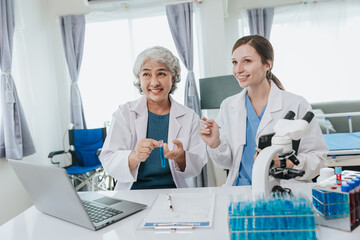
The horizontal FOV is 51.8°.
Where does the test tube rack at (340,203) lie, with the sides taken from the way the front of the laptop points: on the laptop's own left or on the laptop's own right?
on the laptop's own right

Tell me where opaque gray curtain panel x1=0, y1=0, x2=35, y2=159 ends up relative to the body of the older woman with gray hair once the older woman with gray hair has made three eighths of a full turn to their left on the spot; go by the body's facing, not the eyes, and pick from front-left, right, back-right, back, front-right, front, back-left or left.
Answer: left

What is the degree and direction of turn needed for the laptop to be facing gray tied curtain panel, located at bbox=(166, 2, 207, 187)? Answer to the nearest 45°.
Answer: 0° — it already faces it

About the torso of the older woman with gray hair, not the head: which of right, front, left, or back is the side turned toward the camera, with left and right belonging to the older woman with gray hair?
front

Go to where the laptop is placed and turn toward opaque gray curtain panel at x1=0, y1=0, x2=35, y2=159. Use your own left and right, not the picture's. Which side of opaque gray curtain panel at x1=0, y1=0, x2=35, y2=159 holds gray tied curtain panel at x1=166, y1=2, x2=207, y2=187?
right

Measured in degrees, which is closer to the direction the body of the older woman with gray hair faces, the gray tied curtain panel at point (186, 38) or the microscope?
the microscope

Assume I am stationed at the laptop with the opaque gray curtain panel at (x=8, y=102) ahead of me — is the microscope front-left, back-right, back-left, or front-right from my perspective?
back-right

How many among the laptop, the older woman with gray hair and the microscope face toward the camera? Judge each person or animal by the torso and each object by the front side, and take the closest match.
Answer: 1

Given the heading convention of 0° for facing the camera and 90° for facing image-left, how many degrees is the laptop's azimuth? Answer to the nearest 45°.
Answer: approximately 225°

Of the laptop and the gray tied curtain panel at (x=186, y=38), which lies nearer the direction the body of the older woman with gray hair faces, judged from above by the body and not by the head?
the laptop

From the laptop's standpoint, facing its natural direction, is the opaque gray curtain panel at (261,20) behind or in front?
in front

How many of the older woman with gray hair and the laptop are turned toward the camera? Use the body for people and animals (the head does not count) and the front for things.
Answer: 1

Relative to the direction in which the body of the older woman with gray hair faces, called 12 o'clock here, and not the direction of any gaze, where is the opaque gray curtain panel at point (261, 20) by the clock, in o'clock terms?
The opaque gray curtain panel is roughly at 7 o'clock from the older woman with gray hair.
